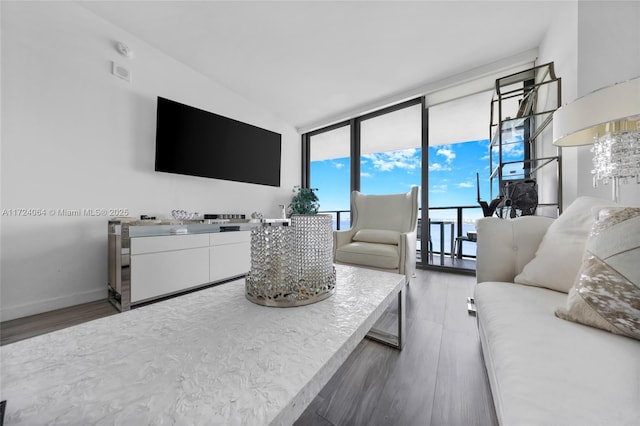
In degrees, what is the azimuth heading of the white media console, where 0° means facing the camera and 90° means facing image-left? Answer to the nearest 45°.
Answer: approximately 315°

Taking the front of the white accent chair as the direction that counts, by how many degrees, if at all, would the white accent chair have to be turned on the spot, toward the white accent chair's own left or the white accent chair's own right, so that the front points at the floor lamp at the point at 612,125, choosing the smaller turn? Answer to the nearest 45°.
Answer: approximately 90° to the white accent chair's own left

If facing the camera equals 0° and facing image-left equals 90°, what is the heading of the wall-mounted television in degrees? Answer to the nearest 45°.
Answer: approximately 315°

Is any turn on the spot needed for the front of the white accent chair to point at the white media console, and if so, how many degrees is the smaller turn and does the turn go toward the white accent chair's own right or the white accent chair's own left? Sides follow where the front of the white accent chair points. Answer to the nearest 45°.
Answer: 0° — it already faces it

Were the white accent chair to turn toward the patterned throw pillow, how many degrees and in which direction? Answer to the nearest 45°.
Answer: approximately 45° to its left

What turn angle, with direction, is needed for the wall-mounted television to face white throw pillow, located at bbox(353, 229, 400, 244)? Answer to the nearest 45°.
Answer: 0° — it already faces it

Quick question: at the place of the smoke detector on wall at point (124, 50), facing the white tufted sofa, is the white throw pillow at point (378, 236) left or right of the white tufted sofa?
left

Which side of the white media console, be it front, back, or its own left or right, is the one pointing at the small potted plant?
left
